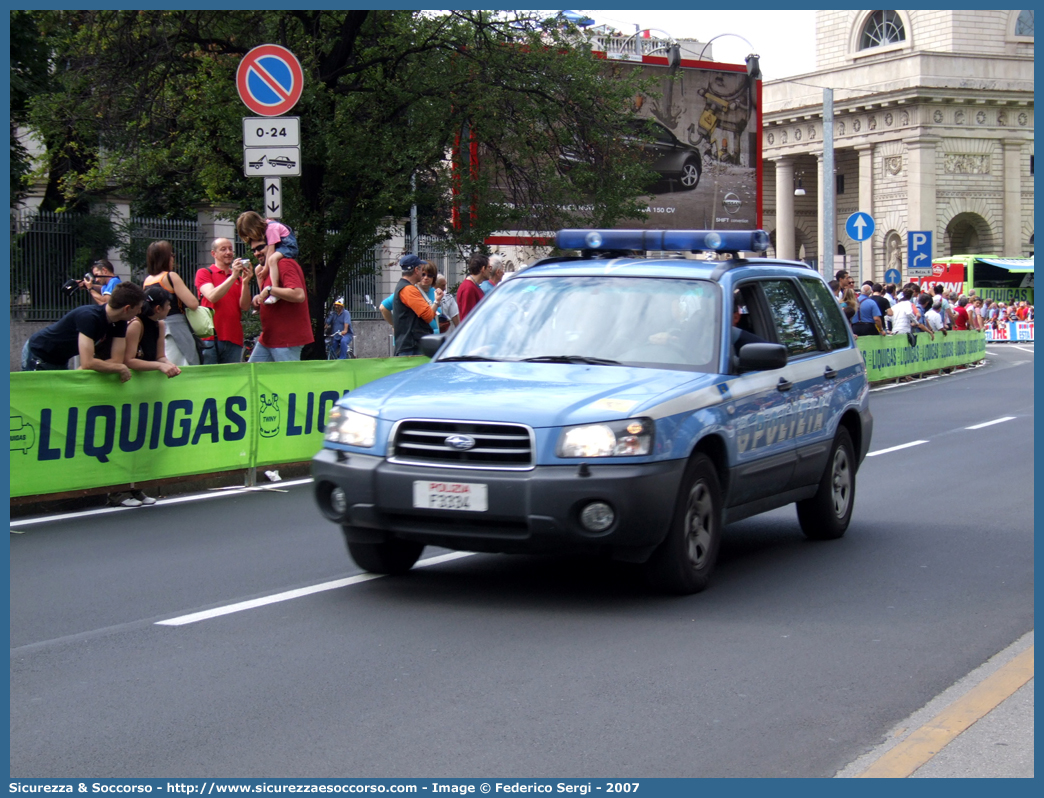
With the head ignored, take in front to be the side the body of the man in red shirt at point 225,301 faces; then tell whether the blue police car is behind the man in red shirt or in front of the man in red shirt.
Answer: in front

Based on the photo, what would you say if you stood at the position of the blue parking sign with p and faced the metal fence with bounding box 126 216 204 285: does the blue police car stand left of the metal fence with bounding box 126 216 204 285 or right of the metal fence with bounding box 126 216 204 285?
left

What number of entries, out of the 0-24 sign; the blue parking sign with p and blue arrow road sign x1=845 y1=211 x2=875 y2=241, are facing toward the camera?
3

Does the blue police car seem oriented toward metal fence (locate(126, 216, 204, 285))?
no

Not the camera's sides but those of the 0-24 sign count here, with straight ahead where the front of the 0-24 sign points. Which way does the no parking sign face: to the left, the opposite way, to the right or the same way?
the same way

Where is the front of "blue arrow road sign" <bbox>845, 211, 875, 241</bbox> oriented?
toward the camera

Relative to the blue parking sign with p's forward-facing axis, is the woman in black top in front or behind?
in front

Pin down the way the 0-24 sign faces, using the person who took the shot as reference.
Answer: facing the viewer

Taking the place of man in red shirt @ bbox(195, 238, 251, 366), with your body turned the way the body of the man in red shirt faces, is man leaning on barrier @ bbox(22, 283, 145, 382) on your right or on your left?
on your right

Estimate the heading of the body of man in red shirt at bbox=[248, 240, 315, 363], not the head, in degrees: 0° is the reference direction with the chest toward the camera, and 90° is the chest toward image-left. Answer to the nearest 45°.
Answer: approximately 45°

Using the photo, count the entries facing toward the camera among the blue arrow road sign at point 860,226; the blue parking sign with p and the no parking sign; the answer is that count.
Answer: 3
